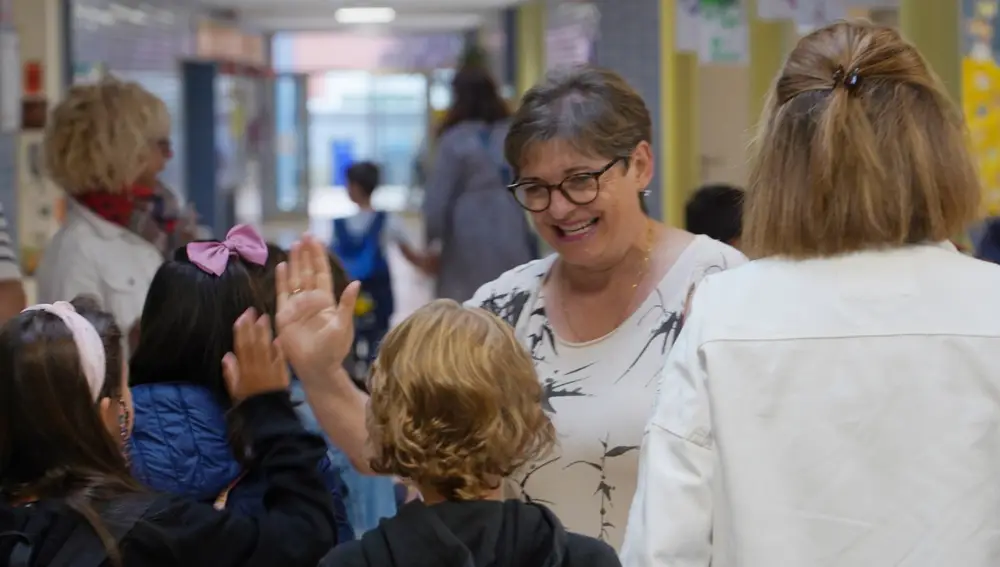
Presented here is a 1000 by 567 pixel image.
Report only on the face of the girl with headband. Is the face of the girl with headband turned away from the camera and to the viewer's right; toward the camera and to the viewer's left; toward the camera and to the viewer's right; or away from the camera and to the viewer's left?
away from the camera and to the viewer's right

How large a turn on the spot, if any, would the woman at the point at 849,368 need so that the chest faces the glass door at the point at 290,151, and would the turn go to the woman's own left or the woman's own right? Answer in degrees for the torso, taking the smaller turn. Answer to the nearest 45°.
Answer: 0° — they already face it

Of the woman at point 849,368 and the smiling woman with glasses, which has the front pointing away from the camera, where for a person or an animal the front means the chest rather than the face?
the woman

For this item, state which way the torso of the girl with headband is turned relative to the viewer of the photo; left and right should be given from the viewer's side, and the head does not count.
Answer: facing away from the viewer and to the right of the viewer

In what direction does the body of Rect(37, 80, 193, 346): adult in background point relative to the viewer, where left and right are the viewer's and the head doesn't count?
facing to the right of the viewer

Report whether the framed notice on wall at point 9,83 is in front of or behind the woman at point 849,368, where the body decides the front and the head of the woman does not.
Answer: in front

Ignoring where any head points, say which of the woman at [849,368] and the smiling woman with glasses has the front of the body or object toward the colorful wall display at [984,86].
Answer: the woman

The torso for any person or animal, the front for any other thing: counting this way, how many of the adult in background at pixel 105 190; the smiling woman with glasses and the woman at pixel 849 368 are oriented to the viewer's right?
1

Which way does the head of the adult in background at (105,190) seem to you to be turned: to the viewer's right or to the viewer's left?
to the viewer's right

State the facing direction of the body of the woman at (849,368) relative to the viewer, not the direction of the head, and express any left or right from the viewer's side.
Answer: facing away from the viewer

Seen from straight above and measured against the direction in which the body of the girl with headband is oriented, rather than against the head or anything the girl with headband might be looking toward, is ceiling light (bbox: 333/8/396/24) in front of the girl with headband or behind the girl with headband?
in front

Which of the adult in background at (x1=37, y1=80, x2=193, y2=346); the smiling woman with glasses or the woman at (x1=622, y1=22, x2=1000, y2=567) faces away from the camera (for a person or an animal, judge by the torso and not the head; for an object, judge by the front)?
the woman

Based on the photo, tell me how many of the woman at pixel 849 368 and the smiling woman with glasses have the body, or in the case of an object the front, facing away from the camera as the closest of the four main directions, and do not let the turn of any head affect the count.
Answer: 1
